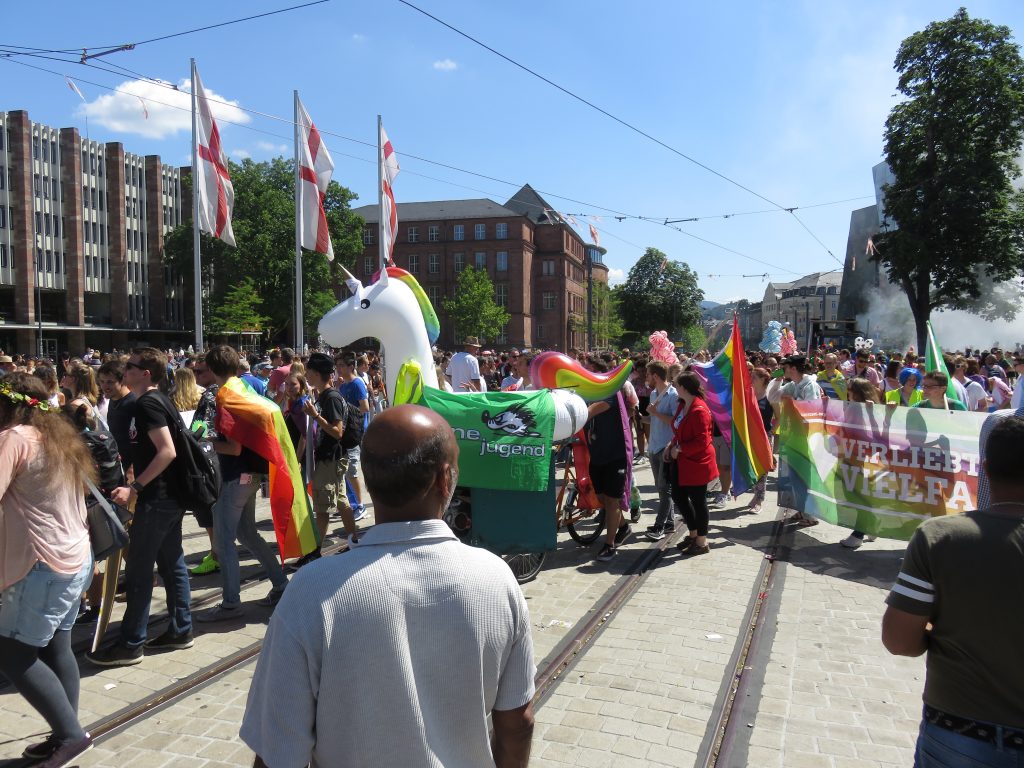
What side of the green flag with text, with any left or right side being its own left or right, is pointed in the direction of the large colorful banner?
left

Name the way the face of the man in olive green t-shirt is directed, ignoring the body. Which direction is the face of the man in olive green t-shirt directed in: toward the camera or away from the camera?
away from the camera

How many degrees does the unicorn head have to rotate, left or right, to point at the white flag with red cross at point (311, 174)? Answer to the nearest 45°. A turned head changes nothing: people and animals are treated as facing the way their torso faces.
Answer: approximately 90° to its right

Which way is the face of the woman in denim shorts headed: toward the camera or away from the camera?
away from the camera

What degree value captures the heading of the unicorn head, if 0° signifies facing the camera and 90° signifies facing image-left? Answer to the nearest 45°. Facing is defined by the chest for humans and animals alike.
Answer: approximately 90°

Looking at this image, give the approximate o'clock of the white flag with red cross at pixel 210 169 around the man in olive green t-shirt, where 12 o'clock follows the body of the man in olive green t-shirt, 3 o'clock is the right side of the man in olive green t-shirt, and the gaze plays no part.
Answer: The white flag with red cross is roughly at 10 o'clock from the man in olive green t-shirt.

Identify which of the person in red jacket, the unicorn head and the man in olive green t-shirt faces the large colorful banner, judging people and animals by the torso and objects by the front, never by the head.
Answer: the man in olive green t-shirt

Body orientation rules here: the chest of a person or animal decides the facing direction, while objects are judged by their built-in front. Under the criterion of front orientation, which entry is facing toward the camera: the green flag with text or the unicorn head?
the green flag with text

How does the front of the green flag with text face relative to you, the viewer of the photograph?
facing the viewer

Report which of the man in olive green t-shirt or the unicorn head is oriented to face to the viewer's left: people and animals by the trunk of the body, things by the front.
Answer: the unicorn head

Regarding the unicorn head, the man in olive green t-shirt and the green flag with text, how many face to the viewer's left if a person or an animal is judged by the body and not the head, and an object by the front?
1

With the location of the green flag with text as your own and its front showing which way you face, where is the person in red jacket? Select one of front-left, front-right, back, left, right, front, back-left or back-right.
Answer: back-left

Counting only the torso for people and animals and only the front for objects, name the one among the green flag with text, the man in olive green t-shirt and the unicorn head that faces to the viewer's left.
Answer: the unicorn head

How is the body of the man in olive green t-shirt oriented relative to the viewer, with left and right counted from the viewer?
facing away from the viewer

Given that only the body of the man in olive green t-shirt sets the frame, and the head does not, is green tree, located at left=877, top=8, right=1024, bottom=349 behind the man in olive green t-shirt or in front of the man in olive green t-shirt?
in front
